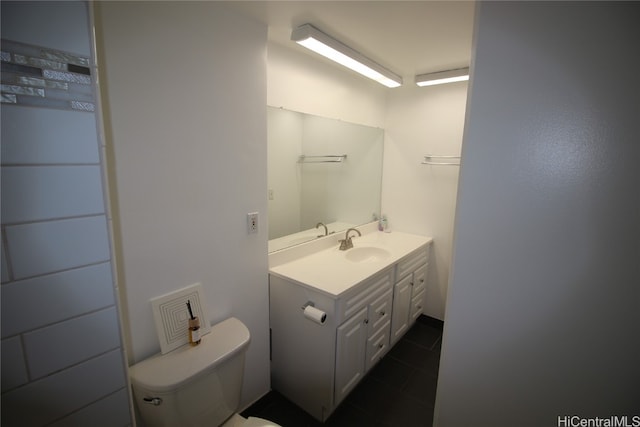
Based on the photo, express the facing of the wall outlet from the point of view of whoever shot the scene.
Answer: facing the viewer and to the right of the viewer

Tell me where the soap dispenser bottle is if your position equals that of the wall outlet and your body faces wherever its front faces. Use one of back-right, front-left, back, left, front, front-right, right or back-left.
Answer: left

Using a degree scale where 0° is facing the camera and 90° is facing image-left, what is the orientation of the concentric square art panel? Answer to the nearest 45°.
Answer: approximately 315°

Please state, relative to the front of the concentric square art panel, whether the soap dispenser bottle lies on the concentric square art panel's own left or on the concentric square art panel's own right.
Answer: on the concentric square art panel's own left

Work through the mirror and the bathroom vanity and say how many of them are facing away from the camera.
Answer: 0
